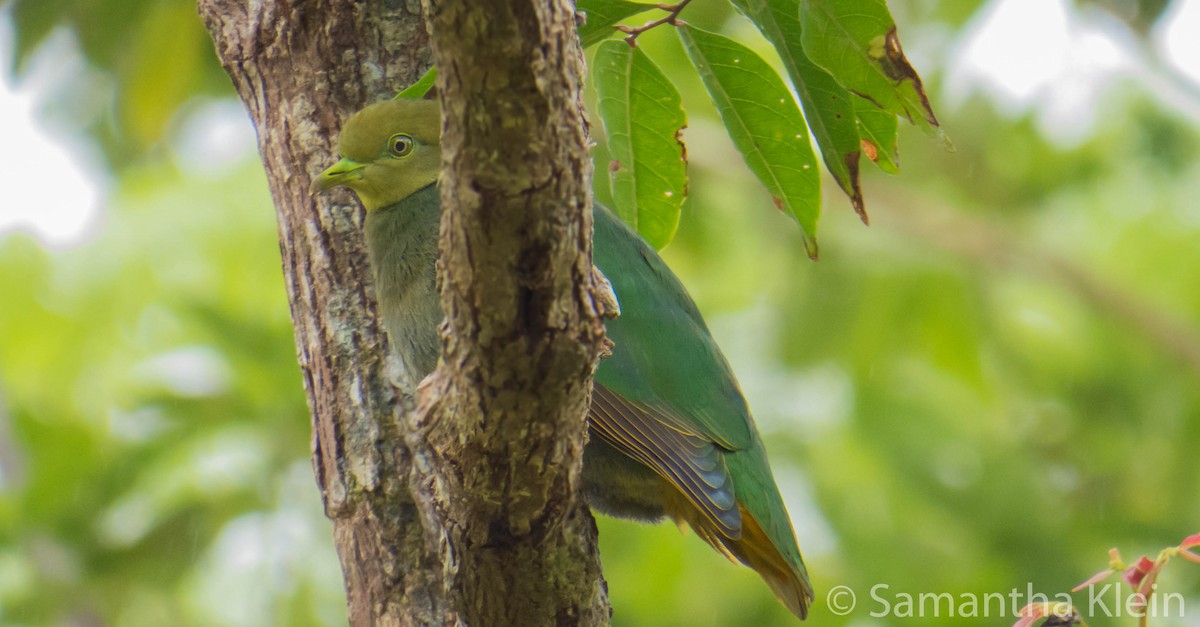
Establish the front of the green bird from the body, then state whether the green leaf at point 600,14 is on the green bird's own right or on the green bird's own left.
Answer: on the green bird's own left

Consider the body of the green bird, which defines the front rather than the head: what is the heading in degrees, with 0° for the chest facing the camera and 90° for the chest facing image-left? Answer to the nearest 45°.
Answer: approximately 90°

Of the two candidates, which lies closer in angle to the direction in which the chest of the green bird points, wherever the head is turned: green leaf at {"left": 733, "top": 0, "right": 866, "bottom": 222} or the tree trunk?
the tree trunk

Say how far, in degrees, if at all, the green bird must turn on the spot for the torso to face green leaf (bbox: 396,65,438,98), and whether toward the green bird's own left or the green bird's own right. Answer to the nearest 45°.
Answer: approximately 45° to the green bird's own left
